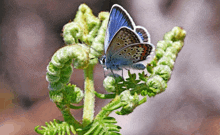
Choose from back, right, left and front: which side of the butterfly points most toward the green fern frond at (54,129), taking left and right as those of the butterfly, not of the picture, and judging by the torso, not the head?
front

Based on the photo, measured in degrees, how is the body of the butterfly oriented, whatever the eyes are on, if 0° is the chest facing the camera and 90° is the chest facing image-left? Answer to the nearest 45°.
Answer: approximately 90°
